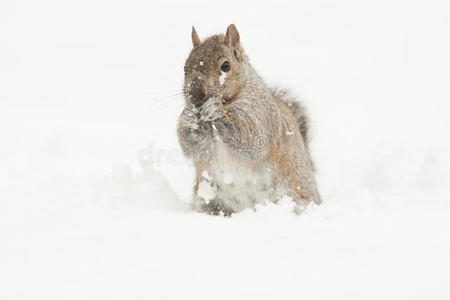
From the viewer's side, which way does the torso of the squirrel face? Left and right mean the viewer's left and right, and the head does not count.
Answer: facing the viewer and to the left of the viewer
